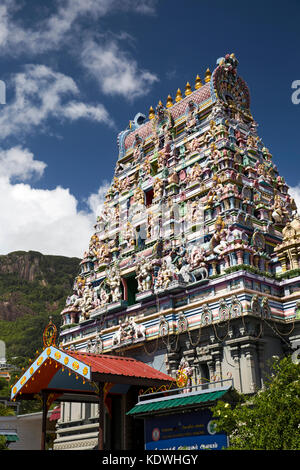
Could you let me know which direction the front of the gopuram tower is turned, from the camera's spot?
facing the viewer and to the left of the viewer
